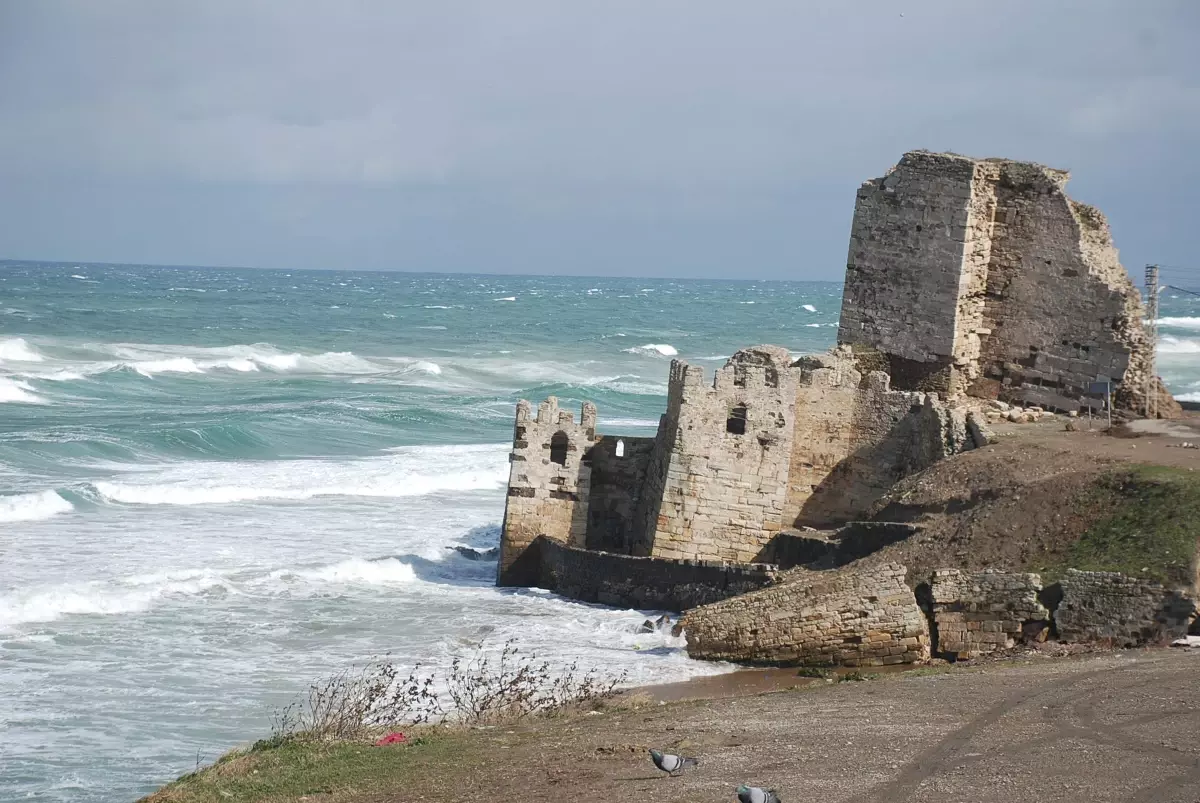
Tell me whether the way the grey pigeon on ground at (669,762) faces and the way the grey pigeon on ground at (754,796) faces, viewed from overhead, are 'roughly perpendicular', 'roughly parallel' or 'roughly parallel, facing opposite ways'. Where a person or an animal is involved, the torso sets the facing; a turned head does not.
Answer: roughly parallel
